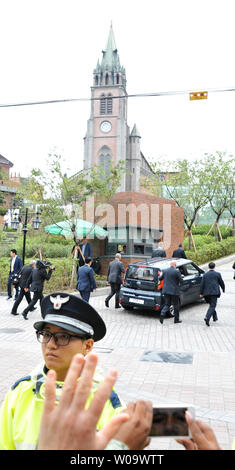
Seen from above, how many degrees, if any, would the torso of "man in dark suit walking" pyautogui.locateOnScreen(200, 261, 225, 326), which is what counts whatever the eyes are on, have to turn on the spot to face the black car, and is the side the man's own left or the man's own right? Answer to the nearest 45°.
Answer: approximately 45° to the man's own left

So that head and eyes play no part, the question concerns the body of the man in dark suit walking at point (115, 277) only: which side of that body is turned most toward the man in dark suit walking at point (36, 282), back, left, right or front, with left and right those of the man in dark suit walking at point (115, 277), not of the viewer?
back

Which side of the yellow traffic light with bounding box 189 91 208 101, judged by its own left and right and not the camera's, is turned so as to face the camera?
front

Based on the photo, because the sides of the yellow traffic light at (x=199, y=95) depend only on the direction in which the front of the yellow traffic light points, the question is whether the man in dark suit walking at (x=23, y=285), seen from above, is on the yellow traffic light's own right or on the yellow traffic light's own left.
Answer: on the yellow traffic light's own right

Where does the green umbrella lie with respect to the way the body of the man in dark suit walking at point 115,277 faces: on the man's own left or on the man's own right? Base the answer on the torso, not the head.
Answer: on the man's own left

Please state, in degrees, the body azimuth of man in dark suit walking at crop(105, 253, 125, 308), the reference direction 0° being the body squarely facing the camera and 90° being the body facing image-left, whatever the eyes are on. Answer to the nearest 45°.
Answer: approximately 225°

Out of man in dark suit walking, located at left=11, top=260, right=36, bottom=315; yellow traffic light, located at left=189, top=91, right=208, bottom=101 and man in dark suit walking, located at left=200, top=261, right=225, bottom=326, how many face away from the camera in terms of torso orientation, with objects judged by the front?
1

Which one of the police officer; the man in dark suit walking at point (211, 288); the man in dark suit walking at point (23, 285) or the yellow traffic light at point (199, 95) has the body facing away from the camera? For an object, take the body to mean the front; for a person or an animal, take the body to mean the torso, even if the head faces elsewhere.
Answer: the man in dark suit walking at point (211, 288)

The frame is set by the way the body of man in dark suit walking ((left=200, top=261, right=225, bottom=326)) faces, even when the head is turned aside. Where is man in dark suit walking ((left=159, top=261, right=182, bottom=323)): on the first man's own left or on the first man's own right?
on the first man's own left
